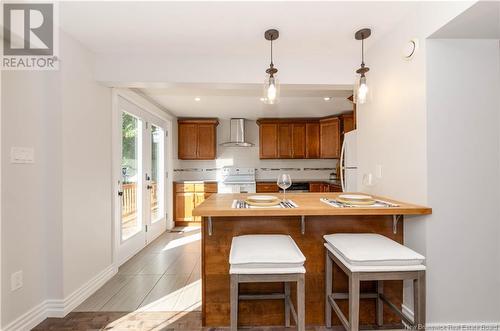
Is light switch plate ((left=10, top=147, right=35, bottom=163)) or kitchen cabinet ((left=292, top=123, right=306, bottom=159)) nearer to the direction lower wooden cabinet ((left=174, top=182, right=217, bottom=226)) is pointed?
the light switch plate

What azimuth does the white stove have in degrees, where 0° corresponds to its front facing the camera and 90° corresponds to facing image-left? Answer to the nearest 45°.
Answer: approximately 0°

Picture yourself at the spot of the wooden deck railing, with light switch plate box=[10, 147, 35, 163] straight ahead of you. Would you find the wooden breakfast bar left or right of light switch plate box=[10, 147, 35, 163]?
left

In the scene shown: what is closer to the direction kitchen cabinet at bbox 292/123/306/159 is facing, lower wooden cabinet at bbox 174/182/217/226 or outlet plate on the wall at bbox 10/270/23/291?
the outlet plate on the wall
